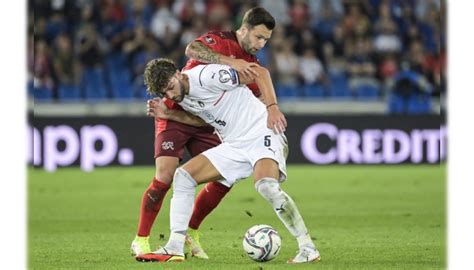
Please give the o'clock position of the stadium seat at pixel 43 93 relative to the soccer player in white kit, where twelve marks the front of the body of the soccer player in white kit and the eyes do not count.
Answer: The stadium seat is roughly at 4 o'clock from the soccer player in white kit.

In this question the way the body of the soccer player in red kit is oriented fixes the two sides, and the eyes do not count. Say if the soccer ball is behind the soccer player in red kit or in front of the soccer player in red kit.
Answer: in front

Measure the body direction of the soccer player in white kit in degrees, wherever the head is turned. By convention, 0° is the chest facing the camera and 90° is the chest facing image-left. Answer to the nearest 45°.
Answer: approximately 45°

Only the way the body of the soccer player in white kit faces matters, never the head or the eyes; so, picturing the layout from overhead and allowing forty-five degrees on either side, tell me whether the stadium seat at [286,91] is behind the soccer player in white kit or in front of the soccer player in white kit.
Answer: behind

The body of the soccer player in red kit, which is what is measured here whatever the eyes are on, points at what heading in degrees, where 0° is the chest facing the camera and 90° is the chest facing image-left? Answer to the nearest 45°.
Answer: approximately 315°

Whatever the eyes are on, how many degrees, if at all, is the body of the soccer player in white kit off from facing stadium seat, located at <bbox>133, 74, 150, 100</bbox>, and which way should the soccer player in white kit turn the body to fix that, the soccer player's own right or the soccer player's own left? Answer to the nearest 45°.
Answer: approximately 135° to the soccer player's own right
